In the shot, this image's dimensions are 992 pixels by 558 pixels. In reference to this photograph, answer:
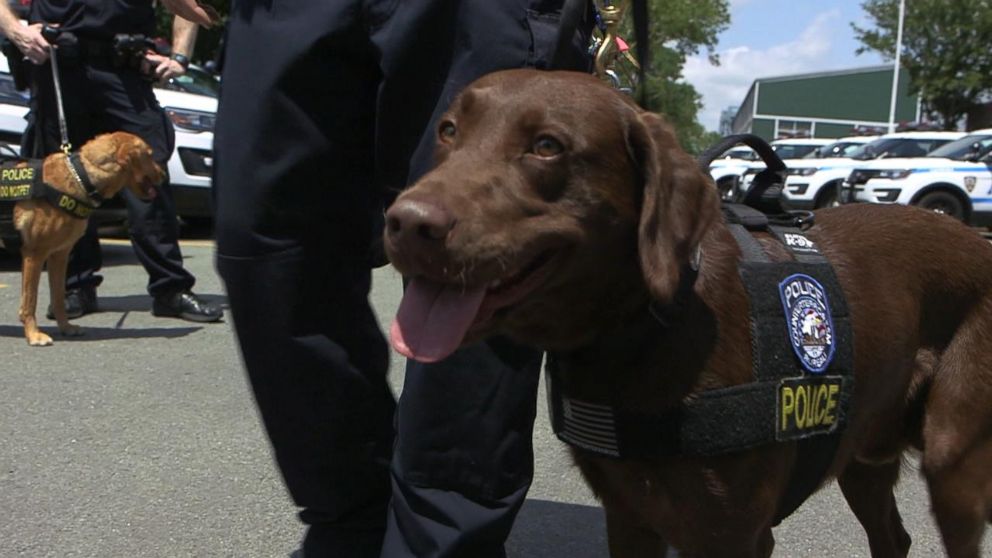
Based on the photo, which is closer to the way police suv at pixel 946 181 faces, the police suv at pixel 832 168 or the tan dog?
the tan dog

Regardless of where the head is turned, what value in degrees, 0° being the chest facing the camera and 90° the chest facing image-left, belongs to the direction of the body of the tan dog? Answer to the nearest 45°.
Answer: approximately 270°

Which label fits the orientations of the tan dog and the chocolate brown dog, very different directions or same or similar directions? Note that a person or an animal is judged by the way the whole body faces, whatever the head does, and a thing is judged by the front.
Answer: very different directions

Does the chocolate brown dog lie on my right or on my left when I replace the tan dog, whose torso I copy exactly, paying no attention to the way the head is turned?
on my right

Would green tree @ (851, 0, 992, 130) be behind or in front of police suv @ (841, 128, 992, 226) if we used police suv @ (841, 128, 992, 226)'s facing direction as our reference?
behind

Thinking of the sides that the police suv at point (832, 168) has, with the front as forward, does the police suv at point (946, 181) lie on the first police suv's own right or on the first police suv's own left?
on the first police suv's own left

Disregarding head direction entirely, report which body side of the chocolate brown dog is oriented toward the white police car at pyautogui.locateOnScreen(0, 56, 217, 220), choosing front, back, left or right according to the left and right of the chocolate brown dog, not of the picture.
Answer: right

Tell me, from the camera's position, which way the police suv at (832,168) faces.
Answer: facing the viewer and to the left of the viewer

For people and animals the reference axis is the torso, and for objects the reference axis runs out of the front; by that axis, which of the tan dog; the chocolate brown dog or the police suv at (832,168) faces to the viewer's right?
the tan dog
